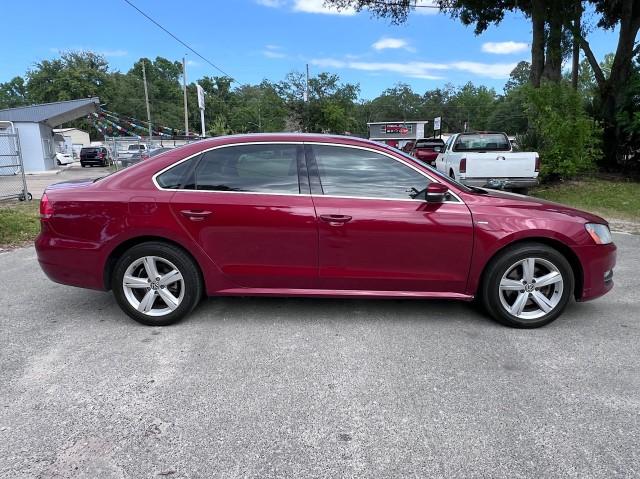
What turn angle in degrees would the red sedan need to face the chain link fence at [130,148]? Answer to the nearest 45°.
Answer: approximately 135° to its left

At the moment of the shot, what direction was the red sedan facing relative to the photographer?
facing to the right of the viewer

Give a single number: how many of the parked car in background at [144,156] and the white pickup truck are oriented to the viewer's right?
0

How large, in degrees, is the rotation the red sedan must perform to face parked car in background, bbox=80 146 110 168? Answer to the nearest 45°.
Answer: approximately 135° to its left

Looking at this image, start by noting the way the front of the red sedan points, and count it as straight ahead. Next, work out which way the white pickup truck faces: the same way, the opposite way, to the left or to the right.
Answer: to the left

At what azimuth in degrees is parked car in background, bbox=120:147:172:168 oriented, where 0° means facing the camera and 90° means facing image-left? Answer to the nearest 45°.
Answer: approximately 45°

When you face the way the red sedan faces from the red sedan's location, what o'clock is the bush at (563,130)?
The bush is roughly at 10 o'clock from the red sedan.

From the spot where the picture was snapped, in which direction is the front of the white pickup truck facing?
facing away from the viewer

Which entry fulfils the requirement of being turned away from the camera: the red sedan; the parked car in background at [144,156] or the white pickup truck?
the white pickup truck
